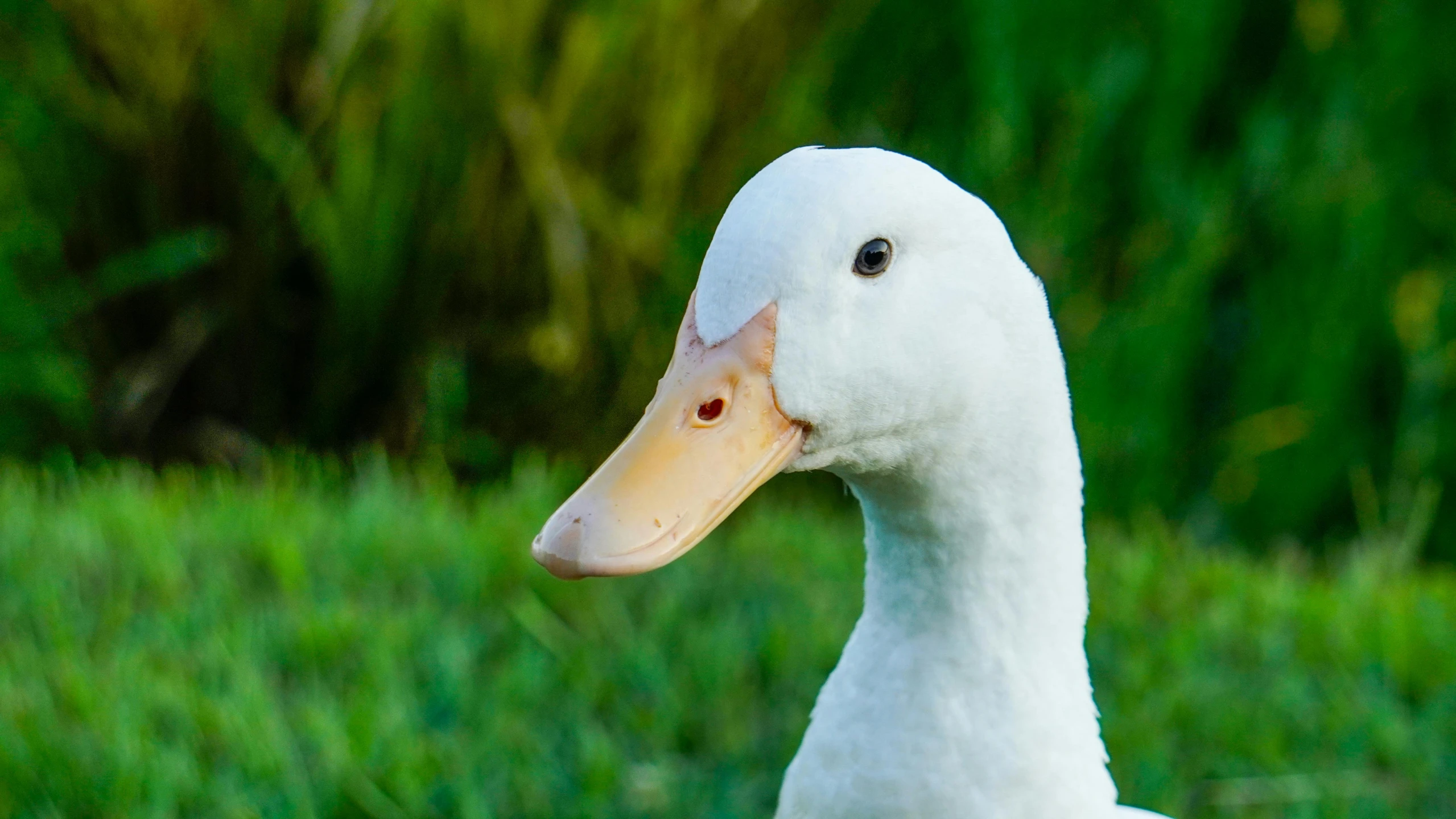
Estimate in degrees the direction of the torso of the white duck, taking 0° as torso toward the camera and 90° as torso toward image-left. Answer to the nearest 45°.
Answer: approximately 90°
